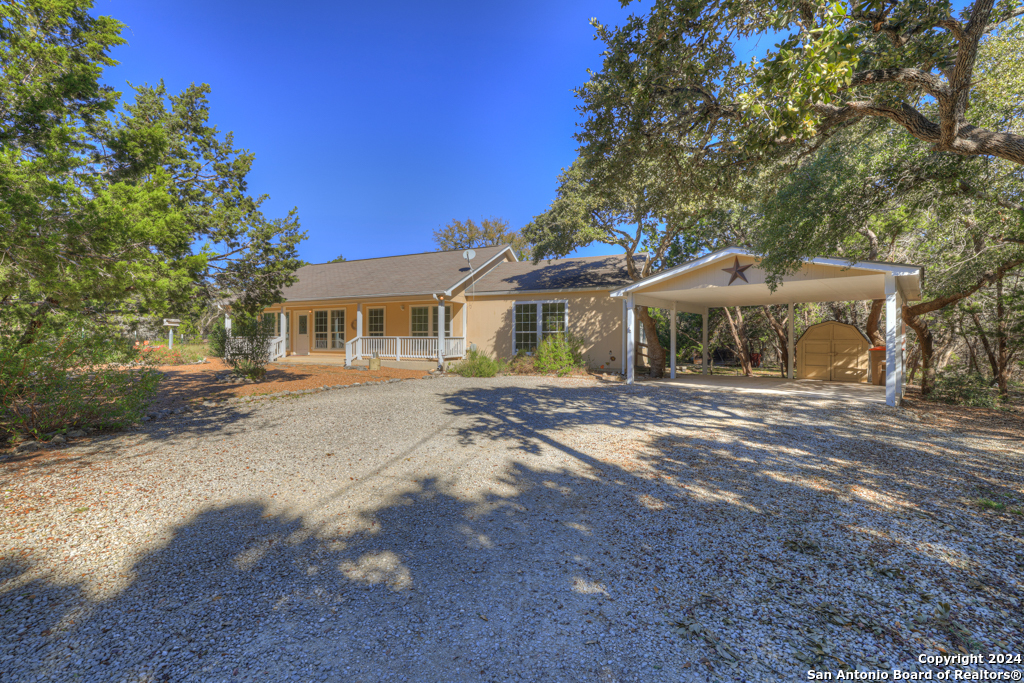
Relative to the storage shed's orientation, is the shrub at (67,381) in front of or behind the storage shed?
in front

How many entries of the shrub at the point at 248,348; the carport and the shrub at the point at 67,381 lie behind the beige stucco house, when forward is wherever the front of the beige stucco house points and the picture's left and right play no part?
0

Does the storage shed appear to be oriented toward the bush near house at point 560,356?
no

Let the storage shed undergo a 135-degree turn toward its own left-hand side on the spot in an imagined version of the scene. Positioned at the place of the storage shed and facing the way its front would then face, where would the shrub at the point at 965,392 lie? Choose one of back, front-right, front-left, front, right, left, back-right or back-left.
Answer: right

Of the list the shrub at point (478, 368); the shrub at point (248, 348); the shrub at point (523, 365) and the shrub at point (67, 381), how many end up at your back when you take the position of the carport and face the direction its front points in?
0

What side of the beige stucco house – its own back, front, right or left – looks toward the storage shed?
left

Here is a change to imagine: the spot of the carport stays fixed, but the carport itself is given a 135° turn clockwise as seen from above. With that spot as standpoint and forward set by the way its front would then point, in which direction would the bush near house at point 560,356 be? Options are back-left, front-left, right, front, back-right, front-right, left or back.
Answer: left

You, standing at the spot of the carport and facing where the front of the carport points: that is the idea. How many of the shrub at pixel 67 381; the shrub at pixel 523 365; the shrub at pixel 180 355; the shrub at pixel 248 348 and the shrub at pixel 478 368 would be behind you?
0

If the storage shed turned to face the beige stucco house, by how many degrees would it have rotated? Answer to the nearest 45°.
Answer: approximately 90° to its right

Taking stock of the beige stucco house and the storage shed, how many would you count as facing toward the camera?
2

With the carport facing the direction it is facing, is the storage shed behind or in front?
behind

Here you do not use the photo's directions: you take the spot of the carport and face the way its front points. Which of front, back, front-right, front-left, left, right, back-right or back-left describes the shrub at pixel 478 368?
front-right

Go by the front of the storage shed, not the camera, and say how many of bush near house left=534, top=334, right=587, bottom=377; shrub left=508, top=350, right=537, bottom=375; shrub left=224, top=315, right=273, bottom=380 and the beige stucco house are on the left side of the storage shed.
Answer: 0

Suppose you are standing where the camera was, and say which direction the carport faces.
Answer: facing the viewer and to the left of the viewer

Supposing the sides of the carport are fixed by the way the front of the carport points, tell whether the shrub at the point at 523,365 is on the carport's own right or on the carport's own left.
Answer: on the carport's own right

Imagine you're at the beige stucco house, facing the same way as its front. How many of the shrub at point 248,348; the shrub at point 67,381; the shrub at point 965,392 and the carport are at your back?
0

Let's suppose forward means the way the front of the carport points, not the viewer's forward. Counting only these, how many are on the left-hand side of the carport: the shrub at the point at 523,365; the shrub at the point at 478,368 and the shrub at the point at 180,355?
0

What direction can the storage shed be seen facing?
toward the camera
